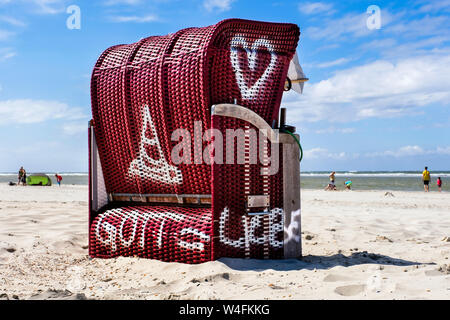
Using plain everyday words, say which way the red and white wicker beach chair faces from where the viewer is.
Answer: facing away from the viewer and to the right of the viewer

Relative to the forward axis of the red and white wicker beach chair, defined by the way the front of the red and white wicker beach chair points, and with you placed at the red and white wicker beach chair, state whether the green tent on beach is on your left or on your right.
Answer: on your left
